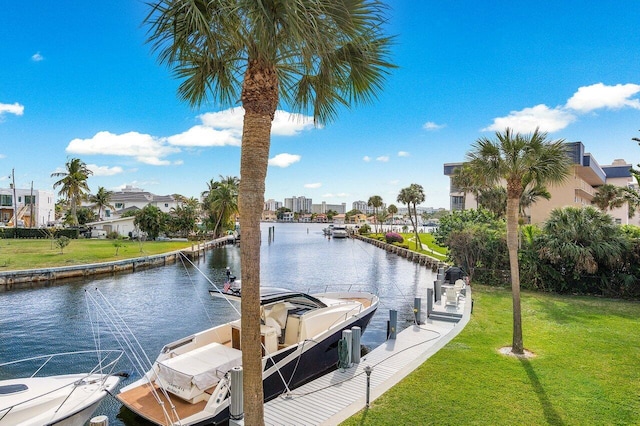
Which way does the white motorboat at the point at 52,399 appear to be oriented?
to the viewer's right

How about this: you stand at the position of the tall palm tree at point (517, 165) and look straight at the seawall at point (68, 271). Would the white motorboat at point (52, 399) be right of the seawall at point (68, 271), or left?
left

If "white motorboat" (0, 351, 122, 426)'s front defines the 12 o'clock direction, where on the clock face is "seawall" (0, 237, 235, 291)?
The seawall is roughly at 9 o'clock from the white motorboat.

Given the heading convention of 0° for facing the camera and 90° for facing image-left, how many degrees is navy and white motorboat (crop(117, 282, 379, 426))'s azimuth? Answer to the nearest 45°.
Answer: approximately 225°

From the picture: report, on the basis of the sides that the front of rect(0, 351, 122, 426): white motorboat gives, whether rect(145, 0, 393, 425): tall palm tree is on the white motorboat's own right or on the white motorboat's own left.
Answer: on the white motorboat's own right

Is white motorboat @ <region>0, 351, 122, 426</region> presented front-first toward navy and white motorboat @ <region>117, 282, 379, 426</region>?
yes

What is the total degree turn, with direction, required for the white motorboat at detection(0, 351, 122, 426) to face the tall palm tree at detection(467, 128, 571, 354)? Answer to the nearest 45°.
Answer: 0° — it already faces it
